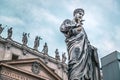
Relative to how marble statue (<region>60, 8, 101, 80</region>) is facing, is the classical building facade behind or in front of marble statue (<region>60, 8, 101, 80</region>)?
behind

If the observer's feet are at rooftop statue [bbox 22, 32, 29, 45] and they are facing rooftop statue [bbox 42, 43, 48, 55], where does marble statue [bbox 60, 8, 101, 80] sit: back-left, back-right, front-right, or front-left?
back-right

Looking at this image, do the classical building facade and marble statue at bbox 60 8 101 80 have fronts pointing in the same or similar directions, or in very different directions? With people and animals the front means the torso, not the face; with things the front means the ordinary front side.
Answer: same or similar directions

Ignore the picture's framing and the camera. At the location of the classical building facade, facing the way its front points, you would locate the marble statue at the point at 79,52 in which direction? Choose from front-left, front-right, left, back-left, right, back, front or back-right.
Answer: front-right

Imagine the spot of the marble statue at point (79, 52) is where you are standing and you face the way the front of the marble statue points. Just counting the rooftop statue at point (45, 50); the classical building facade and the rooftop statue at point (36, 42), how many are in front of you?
0
